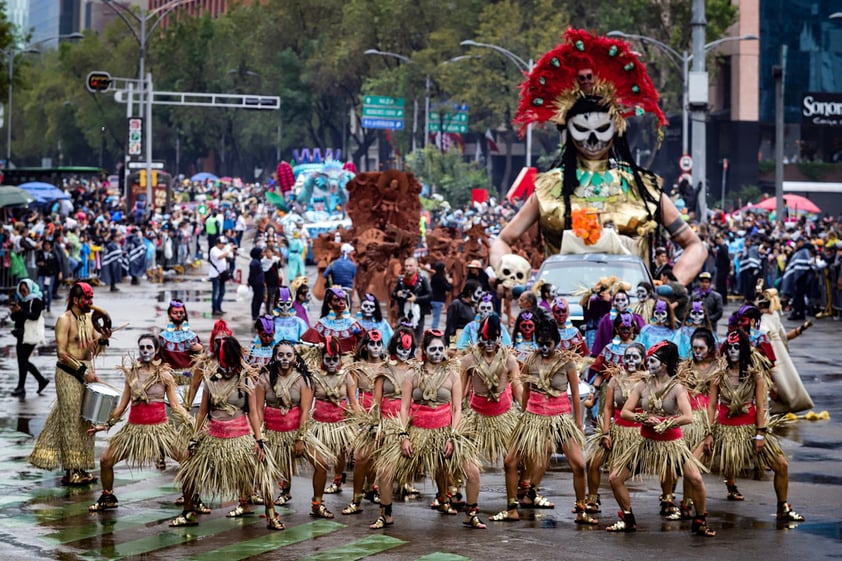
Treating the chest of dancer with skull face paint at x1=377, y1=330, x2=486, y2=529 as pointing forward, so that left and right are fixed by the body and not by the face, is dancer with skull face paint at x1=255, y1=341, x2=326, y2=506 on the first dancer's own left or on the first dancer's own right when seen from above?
on the first dancer's own right

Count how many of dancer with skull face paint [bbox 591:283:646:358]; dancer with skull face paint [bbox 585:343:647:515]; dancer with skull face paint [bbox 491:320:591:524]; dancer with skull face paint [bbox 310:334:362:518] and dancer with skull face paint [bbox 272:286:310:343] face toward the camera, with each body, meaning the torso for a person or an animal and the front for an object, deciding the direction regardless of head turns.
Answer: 5

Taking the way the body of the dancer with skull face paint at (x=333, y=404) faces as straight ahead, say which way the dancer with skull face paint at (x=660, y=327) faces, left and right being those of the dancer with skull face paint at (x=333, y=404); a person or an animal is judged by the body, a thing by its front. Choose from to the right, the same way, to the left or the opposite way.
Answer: the same way

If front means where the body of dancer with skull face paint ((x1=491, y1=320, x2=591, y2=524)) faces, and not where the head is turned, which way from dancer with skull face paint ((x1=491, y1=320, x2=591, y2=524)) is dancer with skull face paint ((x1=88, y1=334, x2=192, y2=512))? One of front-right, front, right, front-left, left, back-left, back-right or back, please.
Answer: right

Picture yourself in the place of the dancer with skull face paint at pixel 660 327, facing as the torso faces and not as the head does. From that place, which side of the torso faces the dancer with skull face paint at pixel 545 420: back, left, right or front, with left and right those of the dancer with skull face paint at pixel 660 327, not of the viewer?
front

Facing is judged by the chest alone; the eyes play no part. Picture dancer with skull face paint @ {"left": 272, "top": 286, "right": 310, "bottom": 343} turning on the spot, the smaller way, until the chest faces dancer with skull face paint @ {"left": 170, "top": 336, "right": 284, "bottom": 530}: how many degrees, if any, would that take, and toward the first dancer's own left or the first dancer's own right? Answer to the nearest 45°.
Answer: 0° — they already face them

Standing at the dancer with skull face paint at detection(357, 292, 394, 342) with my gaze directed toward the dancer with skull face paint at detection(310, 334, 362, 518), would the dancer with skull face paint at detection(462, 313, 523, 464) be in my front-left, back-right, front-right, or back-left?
front-left

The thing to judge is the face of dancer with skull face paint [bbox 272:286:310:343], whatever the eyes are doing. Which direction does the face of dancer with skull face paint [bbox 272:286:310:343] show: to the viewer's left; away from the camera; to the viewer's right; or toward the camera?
toward the camera

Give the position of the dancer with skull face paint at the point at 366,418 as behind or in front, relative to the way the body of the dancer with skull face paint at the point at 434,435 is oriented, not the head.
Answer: behind

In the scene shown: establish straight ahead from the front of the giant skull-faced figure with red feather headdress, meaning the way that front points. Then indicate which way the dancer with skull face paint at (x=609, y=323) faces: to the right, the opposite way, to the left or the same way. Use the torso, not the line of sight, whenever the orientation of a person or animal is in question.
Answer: the same way

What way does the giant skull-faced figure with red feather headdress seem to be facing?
toward the camera

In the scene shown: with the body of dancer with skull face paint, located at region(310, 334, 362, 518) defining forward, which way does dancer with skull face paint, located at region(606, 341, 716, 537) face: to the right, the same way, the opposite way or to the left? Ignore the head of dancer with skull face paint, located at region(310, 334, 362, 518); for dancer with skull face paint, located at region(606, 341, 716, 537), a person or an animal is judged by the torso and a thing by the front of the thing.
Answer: the same way

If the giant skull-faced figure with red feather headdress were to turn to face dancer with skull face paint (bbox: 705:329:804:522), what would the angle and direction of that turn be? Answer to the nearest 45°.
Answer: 0° — it already faces them

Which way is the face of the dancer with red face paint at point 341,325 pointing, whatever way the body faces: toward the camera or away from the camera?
toward the camera

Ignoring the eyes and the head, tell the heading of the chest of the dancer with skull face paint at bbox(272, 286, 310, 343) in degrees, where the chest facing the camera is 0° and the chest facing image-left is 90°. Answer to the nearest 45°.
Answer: approximately 0°

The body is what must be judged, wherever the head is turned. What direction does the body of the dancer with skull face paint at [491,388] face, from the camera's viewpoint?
toward the camera

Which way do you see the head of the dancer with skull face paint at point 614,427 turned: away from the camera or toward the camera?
toward the camera
